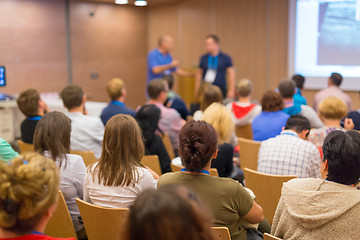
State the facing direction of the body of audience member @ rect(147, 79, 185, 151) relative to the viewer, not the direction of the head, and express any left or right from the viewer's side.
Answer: facing away from the viewer and to the right of the viewer

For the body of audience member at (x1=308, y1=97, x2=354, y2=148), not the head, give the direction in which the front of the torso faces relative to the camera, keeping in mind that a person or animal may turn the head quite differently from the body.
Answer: away from the camera

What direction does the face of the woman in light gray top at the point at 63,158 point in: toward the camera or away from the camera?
away from the camera

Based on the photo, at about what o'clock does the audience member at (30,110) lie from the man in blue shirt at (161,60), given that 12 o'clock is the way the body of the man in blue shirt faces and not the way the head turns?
The audience member is roughly at 2 o'clock from the man in blue shirt.

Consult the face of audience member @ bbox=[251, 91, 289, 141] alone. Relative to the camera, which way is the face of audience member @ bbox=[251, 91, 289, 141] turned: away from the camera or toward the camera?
away from the camera

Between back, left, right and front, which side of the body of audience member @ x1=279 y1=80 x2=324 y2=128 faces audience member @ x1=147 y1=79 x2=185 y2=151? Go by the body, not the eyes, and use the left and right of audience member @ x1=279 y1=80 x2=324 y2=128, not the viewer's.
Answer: left

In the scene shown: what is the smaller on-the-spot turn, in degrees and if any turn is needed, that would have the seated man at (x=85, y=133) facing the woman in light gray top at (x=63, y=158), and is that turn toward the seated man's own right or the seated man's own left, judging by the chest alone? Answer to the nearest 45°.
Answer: approximately 135° to the seated man's own right

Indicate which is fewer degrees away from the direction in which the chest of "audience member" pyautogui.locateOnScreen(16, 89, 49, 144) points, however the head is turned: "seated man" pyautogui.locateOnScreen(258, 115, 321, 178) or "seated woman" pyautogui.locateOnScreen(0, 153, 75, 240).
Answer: the seated man

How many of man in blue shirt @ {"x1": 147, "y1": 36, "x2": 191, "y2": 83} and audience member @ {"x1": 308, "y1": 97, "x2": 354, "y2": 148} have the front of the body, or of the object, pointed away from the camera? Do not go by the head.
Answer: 1

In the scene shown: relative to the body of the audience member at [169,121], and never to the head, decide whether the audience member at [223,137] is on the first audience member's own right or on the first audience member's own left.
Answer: on the first audience member's own right

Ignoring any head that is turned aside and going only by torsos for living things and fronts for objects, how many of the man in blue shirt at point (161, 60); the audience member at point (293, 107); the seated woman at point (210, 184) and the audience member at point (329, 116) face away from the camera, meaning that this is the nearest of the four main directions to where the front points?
3

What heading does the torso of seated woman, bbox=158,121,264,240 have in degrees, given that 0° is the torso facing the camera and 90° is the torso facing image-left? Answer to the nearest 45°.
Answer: approximately 180°

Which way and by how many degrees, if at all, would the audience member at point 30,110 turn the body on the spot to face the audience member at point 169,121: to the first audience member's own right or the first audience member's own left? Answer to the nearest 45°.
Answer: approximately 45° to the first audience member's own right

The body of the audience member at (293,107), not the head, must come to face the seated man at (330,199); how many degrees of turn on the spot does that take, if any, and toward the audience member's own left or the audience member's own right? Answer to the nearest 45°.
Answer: approximately 180°
